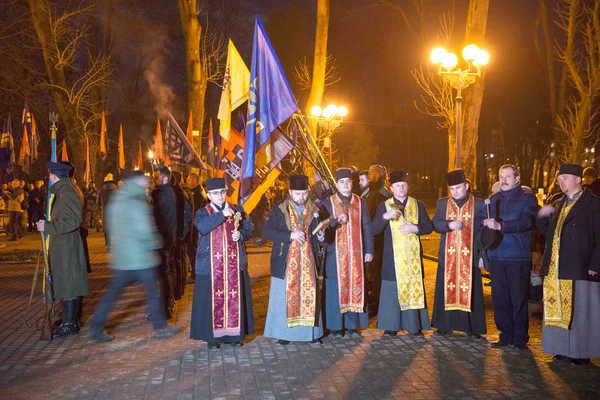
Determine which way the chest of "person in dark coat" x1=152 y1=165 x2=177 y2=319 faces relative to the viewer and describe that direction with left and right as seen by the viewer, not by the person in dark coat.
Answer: facing to the left of the viewer

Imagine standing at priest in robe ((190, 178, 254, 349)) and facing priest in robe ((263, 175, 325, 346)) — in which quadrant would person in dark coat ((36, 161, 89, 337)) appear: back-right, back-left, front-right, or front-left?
back-left

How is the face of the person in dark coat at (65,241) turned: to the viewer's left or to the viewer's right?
to the viewer's left

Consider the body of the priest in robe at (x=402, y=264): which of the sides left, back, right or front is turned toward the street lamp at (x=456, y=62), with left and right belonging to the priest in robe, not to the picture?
back

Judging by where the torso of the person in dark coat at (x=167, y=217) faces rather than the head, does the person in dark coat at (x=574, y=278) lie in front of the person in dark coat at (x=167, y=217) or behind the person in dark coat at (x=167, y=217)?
behind

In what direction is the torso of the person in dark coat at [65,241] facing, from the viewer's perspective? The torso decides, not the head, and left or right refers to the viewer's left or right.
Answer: facing to the left of the viewer

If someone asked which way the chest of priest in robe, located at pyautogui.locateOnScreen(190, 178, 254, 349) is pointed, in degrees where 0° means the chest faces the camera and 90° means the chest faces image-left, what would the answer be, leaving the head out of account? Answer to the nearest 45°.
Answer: approximately 0°

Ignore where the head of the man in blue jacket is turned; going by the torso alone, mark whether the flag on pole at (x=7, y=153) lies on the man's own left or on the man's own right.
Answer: on the man's own right
